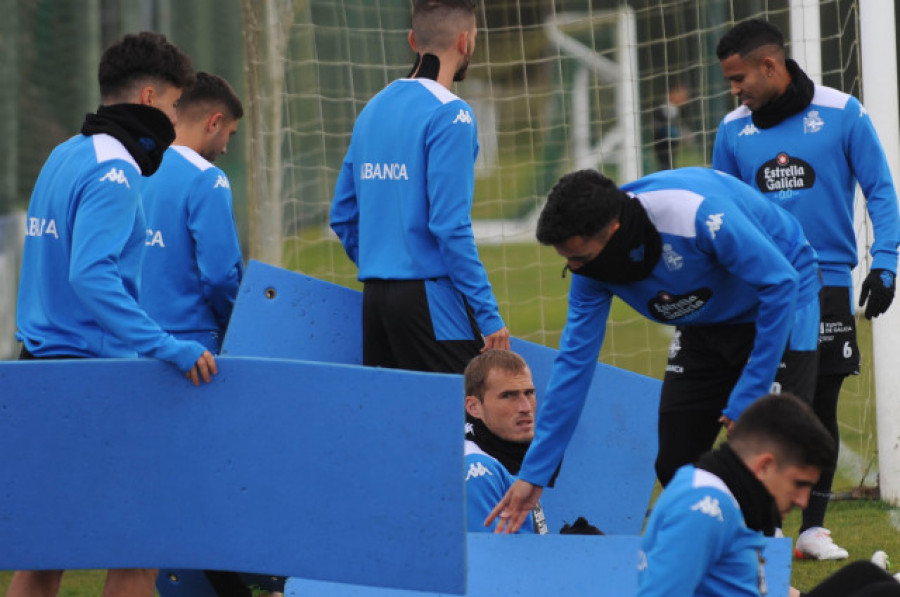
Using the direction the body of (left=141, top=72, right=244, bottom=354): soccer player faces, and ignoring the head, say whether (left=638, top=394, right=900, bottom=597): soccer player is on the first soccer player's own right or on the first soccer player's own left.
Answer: on the first soccer player's own right

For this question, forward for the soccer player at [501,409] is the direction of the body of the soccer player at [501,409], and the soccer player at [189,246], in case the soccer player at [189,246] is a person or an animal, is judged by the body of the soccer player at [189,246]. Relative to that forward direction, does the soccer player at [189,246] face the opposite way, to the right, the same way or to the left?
to the left

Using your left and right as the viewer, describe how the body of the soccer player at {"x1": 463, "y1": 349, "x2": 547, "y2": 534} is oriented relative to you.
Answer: facing the viewer and to the right of the viewer

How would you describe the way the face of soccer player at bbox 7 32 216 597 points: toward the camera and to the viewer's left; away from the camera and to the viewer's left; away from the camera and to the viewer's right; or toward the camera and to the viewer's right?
away from the camera and to the viewer's right

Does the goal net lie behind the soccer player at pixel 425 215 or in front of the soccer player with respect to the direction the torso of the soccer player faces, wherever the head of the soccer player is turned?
in front

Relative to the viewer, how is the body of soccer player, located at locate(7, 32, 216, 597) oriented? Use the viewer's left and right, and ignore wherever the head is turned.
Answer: facing away from the viewer and to the right of the viewer

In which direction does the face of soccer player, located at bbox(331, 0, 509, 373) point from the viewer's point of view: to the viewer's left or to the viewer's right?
to the viewer's right
